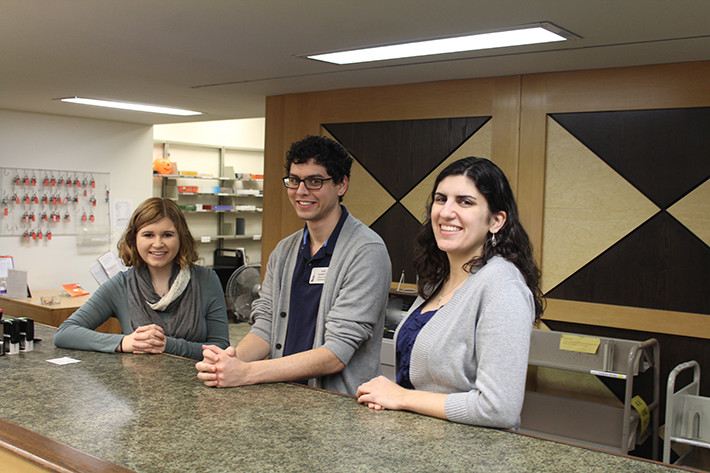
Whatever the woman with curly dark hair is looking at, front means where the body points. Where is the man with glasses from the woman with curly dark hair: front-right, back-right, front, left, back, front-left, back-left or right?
right

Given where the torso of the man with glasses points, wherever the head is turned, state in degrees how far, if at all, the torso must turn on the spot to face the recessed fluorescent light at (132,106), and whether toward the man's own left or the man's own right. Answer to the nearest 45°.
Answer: approximately 135° to the man's own right

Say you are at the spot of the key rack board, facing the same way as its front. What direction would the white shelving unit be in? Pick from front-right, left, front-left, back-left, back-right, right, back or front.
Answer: back-left

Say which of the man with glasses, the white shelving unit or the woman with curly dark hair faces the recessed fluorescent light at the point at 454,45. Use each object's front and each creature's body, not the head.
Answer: the white shelving unit

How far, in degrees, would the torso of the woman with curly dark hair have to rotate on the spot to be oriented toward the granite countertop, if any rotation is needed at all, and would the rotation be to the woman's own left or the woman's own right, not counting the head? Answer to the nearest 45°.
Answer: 0° — they already face it

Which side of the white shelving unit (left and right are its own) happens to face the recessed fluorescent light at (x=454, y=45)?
front

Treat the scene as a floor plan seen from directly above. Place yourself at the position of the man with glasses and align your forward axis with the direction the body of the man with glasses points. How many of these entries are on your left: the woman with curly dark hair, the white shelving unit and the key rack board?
1

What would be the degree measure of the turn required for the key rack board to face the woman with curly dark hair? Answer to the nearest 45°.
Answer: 0° — it already faces them

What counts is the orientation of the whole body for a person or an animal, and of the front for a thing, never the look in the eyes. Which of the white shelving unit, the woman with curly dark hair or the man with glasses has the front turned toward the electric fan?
the white shelving unit

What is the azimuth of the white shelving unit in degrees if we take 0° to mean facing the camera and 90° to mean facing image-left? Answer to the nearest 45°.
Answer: approximately 0°

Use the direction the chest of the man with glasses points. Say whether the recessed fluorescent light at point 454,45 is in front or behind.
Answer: behind
